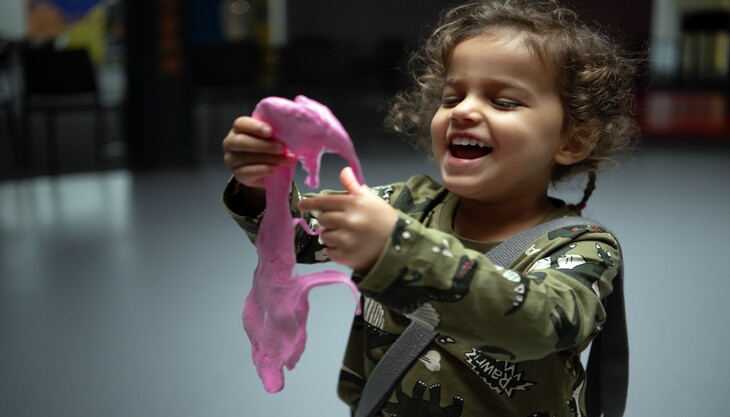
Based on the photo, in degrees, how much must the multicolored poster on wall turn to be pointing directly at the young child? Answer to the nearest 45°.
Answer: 0° — it already faces them

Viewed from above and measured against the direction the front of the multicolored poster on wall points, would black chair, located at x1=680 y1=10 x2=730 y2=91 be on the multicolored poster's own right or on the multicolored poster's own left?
on the multicolored poster's own left

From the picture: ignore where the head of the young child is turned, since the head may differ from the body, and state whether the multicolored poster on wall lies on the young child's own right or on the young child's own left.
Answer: on the young child's own right

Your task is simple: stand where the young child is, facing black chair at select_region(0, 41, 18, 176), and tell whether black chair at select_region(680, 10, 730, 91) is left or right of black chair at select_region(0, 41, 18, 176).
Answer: right

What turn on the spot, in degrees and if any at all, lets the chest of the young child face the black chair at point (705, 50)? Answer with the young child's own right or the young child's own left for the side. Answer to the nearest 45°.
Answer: approximately 135° to the young child's own right

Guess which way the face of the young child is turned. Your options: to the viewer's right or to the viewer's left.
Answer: to the viewer's left
